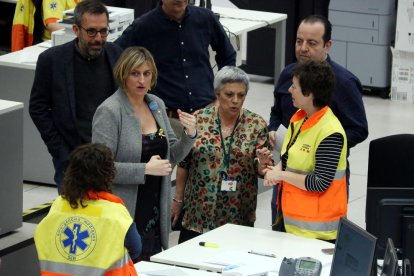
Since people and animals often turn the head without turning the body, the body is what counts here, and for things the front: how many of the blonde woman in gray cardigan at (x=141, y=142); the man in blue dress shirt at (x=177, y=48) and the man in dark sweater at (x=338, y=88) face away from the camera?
0

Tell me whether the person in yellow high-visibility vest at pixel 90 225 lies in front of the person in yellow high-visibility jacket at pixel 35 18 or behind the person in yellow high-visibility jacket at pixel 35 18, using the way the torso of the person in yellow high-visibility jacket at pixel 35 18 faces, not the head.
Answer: in front

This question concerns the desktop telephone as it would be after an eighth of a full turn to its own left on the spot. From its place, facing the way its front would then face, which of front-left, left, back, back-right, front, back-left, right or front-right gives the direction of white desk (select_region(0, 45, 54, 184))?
back

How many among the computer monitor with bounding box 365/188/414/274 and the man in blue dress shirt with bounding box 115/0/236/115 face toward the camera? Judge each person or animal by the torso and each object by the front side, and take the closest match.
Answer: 1

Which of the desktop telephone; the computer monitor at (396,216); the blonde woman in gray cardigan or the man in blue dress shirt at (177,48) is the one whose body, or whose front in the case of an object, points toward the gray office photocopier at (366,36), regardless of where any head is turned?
the computer monitor

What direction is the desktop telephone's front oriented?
toward the camera

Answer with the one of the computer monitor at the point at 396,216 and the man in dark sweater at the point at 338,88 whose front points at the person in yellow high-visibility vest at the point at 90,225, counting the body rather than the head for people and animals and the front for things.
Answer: the man in dark sweater

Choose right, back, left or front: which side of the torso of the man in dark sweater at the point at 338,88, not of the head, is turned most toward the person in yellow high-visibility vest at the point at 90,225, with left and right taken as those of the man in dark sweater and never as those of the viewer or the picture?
front

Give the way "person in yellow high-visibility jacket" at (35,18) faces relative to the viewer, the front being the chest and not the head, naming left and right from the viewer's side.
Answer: facing the viewer and to the right of the viewer

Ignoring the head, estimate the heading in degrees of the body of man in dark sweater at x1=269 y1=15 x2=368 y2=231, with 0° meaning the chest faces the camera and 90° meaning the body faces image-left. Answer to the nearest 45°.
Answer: approximately 45°

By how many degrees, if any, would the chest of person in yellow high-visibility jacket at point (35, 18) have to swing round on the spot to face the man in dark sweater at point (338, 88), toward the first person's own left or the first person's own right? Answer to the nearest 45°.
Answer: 0° — they already face them

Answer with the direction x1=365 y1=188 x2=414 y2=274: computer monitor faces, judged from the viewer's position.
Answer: facing away from the viewer

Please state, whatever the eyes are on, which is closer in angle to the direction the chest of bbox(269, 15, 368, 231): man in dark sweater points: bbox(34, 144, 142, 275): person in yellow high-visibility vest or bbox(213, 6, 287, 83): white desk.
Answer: the person in yellow high-visibility vest

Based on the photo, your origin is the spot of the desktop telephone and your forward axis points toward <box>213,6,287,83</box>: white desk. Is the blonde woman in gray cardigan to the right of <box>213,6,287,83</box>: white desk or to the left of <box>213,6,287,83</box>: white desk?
left

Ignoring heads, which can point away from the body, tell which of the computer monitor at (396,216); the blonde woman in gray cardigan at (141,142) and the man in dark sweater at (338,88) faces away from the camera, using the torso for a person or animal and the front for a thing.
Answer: the computer monitor

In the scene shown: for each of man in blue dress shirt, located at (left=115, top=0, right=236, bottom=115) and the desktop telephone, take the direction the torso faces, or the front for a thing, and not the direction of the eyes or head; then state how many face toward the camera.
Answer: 2

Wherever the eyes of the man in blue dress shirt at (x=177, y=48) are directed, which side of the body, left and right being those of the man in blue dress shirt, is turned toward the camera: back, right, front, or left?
front

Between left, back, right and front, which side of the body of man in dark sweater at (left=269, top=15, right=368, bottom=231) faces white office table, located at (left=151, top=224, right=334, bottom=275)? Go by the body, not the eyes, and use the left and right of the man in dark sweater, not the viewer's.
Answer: front
